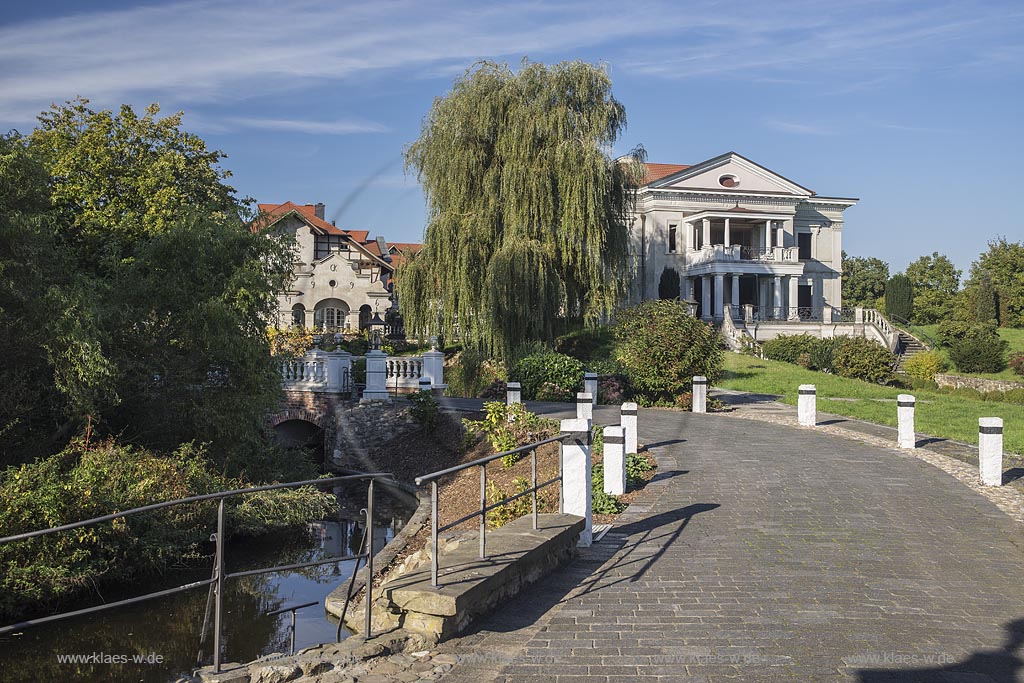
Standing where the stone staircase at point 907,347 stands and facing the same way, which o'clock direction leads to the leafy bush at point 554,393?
The leafy bush is roughly at 2 o'clock from the stone staircase.

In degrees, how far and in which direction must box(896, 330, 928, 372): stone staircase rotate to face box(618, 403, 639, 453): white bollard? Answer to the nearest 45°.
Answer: approximately 45° to its right

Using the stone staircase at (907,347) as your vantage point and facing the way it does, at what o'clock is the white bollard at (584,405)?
The white bollard is roughly at 2 o'clock from the stone staircase.

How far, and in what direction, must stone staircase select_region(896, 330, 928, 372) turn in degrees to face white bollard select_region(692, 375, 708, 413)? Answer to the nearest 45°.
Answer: approximately 45° to its right

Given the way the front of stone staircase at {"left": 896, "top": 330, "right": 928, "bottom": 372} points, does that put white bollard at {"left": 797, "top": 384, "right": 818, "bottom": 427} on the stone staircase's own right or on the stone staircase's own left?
on the stone staircase's own right

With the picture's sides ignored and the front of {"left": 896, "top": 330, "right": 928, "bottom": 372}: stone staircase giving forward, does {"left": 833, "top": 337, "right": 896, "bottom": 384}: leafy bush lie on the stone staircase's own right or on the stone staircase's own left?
on the stone staircase's own right

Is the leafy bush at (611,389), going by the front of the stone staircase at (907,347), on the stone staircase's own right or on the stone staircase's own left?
on the stone staircase's own right

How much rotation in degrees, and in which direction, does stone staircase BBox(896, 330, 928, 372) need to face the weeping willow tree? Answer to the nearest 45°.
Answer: approximately 90° to its right

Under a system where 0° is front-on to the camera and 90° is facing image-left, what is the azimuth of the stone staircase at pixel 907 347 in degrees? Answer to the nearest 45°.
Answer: approximately 315°
